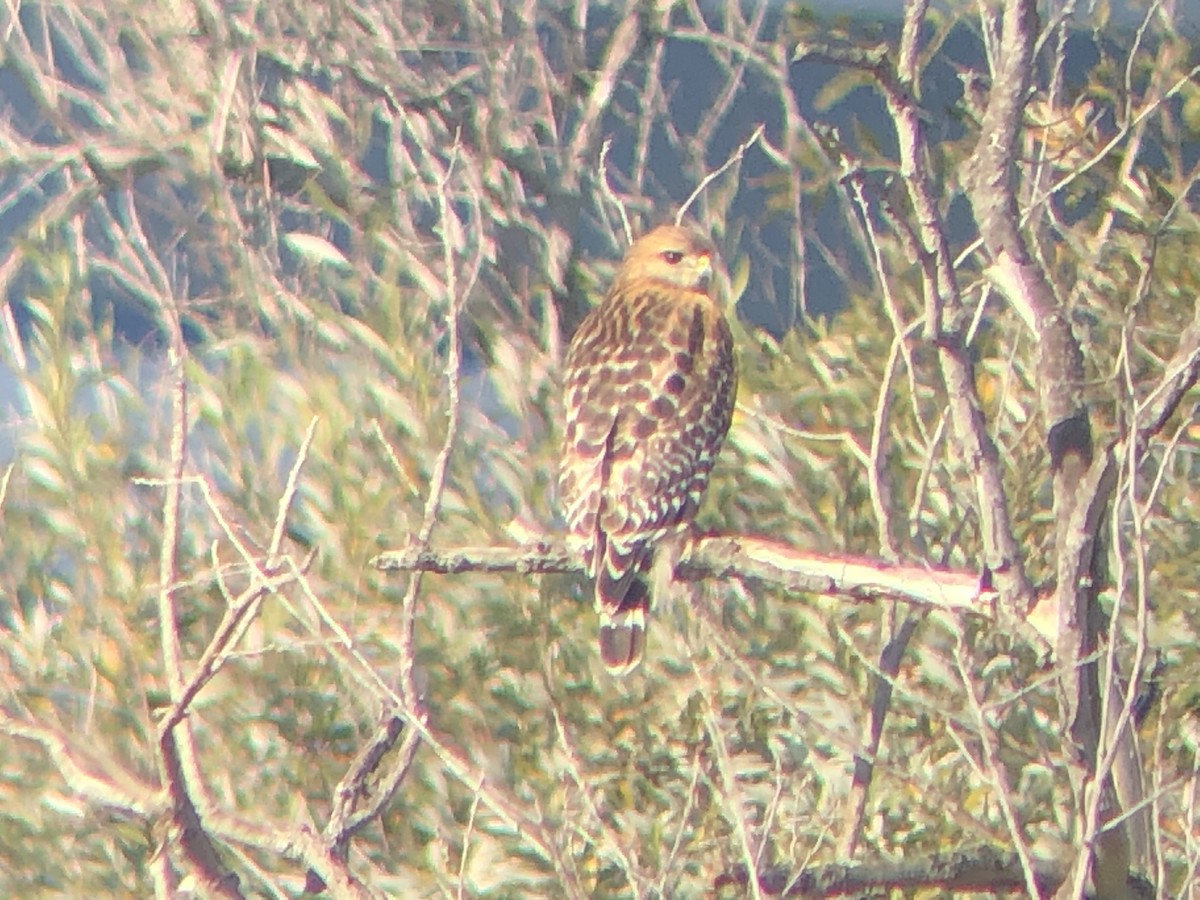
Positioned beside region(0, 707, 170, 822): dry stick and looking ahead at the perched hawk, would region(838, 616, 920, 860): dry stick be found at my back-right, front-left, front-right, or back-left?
front-right

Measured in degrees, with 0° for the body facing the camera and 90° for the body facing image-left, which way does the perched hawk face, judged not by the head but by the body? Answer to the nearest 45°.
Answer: approximately 225°

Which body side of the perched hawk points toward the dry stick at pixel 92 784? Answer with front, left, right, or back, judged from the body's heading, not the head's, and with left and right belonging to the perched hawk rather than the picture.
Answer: back
